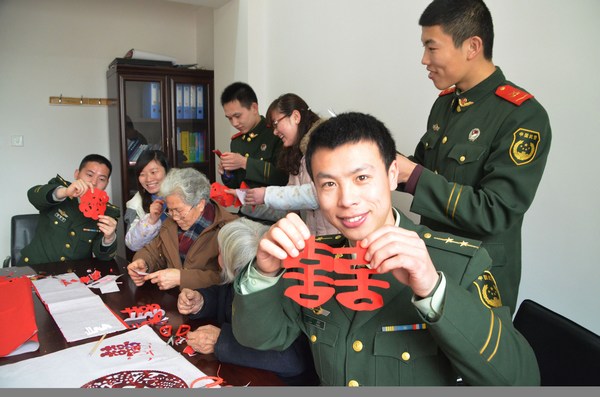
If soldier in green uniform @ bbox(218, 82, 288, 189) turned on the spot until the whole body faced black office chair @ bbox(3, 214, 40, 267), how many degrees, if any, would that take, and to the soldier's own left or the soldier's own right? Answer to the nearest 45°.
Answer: approximately 45° to the soldier's own right

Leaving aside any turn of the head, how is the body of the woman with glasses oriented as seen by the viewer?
to the viewer's left

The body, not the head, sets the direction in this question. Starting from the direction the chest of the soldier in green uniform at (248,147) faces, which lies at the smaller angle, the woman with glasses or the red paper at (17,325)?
the red paper

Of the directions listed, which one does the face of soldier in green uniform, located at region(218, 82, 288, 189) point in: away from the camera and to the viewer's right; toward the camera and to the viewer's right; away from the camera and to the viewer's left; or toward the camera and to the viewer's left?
toward the camera and to the viewer's left

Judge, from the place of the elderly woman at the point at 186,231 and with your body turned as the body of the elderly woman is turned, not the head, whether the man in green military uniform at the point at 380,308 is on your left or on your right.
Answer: on your left

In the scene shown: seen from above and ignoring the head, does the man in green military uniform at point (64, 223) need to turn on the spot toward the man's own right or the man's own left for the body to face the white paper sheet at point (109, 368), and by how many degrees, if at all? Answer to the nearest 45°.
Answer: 0° — they already face it

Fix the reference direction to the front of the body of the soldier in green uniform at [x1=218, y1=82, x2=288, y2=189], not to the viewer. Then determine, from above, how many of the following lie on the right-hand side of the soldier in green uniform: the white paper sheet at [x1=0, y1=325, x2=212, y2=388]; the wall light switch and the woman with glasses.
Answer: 1

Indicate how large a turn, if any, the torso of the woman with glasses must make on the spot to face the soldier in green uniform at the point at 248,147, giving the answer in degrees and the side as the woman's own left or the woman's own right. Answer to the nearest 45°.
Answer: approximately 45° to the woman's own right

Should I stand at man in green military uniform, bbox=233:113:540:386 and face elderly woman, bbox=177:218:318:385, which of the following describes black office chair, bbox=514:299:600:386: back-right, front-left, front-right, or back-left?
back-right

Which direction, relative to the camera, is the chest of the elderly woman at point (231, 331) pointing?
to the viewer's left

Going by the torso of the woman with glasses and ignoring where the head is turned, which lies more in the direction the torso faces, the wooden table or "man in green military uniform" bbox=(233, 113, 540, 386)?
the wooden table

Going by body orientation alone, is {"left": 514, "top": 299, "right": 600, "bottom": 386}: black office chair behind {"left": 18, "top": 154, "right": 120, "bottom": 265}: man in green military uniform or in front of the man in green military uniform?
in front

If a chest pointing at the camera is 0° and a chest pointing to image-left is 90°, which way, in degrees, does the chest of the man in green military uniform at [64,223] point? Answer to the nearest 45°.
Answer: approximately 0°

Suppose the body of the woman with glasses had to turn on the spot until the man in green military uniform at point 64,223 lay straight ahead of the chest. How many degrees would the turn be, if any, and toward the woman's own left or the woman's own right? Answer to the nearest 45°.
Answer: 0° — they already face them

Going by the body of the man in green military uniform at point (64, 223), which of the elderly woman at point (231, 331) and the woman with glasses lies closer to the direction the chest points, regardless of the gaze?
the elderly woman

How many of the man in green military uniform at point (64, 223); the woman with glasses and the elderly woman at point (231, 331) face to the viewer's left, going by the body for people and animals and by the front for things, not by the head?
2

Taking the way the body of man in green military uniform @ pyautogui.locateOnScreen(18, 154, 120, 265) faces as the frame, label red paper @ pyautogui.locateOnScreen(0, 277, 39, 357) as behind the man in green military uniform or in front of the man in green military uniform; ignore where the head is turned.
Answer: in front
